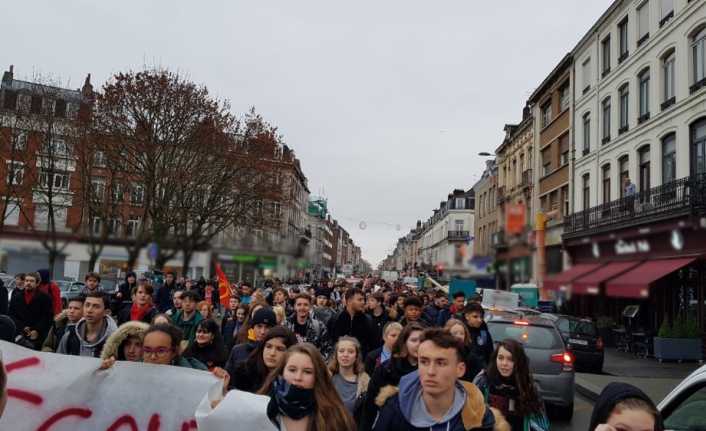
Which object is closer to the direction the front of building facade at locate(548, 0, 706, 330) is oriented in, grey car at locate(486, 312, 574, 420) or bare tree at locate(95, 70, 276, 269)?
the bare tree

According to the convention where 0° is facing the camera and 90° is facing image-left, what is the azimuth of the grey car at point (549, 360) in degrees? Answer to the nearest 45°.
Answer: approximately 180°

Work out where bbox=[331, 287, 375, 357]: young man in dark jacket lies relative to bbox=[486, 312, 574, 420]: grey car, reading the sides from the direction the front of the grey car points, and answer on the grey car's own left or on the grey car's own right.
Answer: on the grey car's own left

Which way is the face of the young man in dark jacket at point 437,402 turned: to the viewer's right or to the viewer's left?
to the viewer's left

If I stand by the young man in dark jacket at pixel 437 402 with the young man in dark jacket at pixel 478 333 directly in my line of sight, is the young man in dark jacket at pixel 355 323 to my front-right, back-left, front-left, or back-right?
front-left

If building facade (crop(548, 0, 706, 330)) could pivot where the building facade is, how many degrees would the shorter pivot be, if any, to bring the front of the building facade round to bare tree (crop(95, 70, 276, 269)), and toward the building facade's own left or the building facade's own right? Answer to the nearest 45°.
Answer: approximately 45° to the building facade's own right

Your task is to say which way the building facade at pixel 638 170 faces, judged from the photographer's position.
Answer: facing the viewer and to the left of the viewer

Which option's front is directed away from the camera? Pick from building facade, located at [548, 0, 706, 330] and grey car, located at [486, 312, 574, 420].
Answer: the grey car

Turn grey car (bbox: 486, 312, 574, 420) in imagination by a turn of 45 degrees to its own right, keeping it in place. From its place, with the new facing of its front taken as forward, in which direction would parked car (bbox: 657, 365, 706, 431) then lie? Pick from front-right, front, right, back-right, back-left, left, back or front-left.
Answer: back-right
